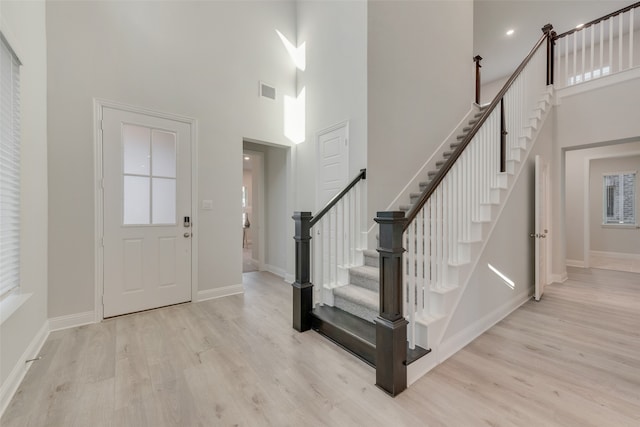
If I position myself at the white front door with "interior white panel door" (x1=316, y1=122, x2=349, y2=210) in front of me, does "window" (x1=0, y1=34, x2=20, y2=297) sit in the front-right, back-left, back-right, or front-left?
back-right

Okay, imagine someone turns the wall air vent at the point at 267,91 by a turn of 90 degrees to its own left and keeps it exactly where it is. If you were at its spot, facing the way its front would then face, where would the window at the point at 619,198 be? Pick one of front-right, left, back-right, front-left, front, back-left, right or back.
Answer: front-right

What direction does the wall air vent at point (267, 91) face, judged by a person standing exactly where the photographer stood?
facing the viewer and to the right of the viewer

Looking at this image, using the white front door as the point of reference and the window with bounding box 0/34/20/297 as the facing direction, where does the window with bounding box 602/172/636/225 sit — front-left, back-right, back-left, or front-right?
back-left

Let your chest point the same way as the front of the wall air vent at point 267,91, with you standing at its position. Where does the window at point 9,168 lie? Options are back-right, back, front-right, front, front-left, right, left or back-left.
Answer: right
